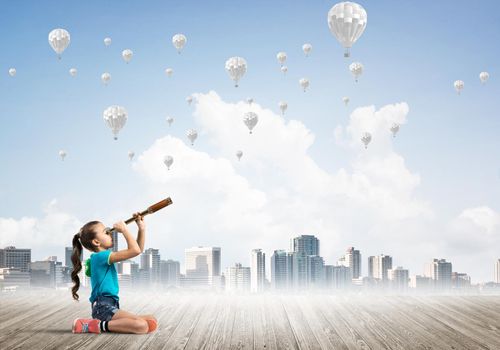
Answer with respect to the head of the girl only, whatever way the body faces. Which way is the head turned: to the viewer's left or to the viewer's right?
to the viewer's right

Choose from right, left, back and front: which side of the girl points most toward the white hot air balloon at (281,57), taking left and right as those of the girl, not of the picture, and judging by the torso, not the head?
left

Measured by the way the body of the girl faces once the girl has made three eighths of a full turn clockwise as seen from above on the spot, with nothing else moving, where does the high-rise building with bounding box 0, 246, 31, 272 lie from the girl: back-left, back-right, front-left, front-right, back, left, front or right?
back-right

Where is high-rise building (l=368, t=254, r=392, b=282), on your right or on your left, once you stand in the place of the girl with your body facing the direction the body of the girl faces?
on your left

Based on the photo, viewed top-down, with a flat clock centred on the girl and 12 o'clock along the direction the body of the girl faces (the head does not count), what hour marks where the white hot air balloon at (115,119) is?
The white hot air balloon is roughly at 9 o'clock from the girl.

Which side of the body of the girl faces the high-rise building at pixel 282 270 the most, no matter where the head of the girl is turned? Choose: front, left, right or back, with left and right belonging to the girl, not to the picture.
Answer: left

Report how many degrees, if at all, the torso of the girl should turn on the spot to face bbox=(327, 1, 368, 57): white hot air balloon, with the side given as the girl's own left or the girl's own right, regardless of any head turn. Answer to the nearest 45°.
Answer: approximately 45° to the girl's own left

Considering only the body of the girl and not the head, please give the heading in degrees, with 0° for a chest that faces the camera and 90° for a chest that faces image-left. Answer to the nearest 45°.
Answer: approximately 270°

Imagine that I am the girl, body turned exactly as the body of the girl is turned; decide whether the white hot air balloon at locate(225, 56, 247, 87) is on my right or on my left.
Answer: on my left

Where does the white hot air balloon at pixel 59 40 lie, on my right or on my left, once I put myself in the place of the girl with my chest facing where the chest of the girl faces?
on my left

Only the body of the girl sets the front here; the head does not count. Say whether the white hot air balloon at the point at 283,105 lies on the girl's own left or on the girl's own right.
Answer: on the girl's own left
